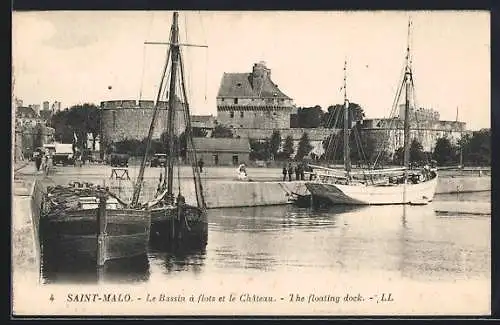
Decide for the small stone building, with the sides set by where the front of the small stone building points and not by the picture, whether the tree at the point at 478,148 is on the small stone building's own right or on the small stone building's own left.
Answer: on the small stone building's own left

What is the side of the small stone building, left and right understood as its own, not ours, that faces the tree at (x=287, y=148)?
left

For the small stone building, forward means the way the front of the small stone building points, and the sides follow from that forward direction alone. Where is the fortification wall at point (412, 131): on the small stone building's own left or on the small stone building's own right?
on the small stone building's own left

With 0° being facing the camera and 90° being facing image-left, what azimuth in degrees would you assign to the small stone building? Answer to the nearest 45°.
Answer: approximately 0°

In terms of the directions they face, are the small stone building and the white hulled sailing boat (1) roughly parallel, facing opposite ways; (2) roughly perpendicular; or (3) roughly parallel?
roughly perpendicular

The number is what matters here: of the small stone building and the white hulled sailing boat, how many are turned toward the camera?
1

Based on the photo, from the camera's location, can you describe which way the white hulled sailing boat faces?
facing to the right of the viewer
